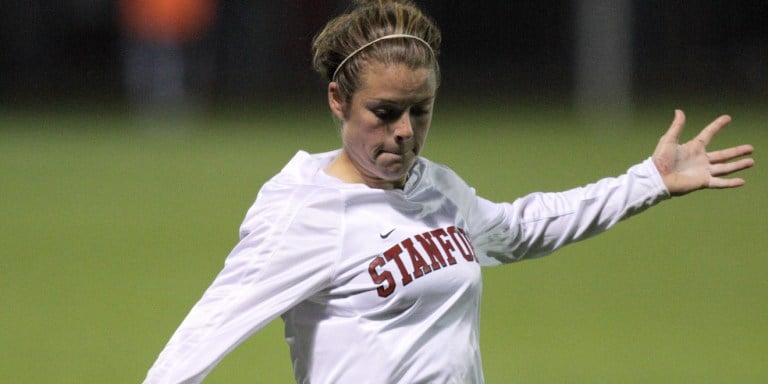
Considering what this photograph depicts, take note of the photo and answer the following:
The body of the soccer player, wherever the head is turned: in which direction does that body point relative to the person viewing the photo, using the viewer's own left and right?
facing the viewer and to the right of the viewer

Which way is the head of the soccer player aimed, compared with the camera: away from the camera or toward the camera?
toward the camera
